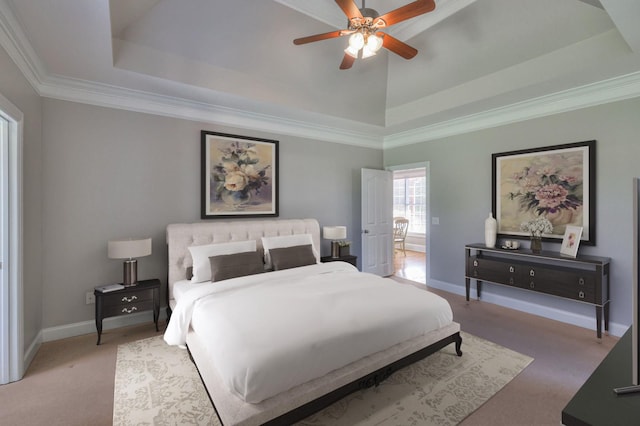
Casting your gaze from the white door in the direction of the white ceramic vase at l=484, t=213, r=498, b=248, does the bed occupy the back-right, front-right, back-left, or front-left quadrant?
front-right

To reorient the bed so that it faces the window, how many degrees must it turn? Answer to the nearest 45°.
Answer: approximately 90° to its left

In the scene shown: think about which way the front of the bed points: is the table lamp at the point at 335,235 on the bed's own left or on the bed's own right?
on the bed's own left

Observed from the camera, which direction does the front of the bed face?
facing the viewer and to the right of the viewer

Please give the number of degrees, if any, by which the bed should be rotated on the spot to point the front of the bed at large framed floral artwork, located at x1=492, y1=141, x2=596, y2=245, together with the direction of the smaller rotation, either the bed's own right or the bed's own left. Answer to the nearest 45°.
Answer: approximately 90° to the bed's own left

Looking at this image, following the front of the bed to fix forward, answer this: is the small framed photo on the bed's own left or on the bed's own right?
on the bed's own left

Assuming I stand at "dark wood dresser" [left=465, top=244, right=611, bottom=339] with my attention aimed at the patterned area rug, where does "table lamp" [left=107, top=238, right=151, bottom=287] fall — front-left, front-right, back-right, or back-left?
front-right

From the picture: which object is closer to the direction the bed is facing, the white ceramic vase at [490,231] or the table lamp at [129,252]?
the white ceramic vase

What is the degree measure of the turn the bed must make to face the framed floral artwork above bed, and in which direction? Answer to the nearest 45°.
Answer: approximately 180°

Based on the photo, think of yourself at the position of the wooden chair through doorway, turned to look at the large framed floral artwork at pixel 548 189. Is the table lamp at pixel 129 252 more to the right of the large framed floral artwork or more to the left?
right

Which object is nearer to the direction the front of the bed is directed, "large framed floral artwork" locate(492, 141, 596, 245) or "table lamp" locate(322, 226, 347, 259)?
the large framed floral artwork
